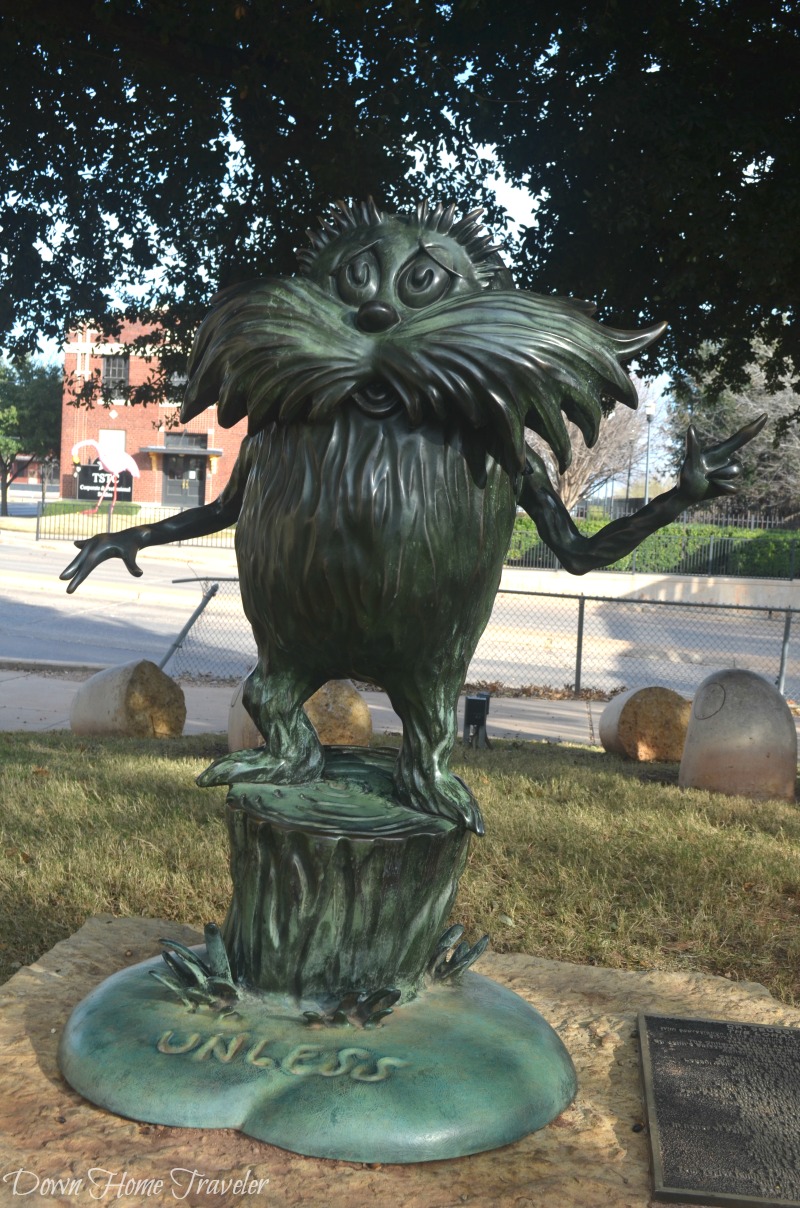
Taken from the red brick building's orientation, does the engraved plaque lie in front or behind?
in front

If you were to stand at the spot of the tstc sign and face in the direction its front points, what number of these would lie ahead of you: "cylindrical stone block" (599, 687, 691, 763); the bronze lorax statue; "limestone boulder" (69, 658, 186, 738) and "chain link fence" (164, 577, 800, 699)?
4

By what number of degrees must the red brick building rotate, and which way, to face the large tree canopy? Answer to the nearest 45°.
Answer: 0° — it already faces it

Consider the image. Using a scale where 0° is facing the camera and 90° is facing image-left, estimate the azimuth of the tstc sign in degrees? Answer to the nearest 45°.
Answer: approximately 0°

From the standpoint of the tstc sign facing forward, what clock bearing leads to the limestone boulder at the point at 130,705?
The limestone boulder is roughly at 12 o'clock from the tstc sign.

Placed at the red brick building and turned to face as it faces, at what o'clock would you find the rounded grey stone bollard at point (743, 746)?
The rounded grey stone bollard is roughly at 12 o'clock from the red brick building.
